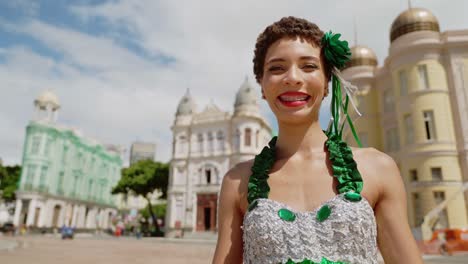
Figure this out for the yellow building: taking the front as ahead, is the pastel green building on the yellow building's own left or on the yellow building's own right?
on the yellow building's own right

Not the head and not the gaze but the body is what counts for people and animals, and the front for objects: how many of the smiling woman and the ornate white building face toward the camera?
2

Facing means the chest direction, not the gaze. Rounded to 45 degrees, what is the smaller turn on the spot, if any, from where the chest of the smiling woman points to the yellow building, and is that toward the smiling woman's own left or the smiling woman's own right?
approximately 180°

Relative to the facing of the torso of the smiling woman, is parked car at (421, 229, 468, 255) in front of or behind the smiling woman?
behind

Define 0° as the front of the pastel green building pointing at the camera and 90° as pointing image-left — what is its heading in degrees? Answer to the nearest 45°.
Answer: approximately 315°

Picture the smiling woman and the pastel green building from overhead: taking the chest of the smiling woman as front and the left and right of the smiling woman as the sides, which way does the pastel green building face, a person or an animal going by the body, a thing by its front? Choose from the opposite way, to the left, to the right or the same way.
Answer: to the left

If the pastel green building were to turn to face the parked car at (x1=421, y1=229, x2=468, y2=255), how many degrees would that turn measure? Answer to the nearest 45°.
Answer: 0° — it already faces it
